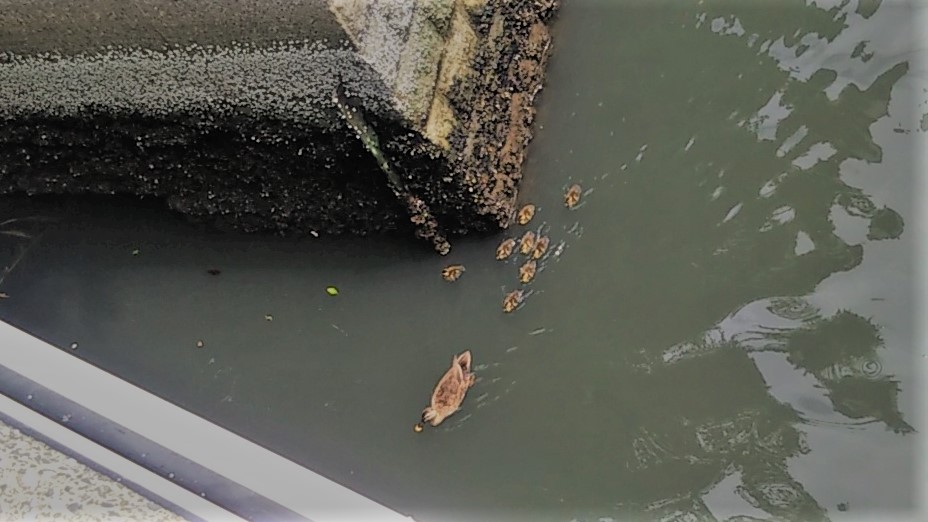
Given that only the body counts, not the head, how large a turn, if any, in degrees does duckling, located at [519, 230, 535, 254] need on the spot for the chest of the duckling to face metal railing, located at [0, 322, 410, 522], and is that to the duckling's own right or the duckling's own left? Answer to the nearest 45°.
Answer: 0° — it already faces it

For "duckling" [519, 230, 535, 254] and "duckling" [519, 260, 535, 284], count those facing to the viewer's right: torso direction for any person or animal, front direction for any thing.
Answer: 0

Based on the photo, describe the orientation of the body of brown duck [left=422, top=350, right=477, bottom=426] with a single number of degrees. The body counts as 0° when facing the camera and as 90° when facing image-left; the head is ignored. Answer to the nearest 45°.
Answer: approximately 45°

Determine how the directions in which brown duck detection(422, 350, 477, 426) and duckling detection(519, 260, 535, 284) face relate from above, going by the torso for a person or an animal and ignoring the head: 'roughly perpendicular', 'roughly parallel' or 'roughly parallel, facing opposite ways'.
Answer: roughly parallel

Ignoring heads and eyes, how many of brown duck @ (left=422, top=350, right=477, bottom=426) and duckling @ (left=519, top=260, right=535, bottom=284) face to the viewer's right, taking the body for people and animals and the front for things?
0

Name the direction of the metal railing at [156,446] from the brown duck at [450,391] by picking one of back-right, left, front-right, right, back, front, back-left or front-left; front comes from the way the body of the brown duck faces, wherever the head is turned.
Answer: front

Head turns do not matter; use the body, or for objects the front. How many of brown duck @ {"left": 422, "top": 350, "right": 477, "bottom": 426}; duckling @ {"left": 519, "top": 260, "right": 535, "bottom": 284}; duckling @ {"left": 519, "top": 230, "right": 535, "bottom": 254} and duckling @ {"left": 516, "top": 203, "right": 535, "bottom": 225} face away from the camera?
0

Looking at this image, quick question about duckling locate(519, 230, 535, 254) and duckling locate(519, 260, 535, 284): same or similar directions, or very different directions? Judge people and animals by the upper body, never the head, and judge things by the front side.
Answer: same or similar directions

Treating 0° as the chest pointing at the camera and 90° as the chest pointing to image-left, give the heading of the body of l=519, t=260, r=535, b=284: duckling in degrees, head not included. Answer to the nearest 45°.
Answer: approximately 45°

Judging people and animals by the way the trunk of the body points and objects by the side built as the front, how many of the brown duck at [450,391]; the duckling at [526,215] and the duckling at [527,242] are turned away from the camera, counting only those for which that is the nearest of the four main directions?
0
